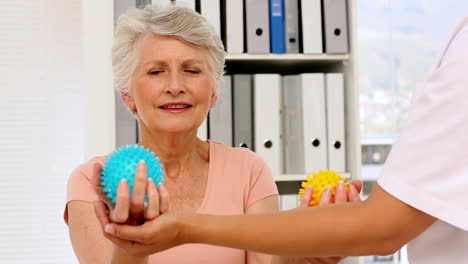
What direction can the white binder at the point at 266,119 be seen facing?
toward the camera

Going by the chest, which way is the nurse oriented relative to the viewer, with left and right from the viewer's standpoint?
facing to the left of the viewer

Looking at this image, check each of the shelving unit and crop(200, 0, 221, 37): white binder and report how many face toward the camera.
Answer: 2

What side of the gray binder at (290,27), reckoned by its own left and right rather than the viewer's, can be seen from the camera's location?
front

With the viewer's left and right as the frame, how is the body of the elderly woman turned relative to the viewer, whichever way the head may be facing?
facing the viewer

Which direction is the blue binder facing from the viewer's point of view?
toward the camera
